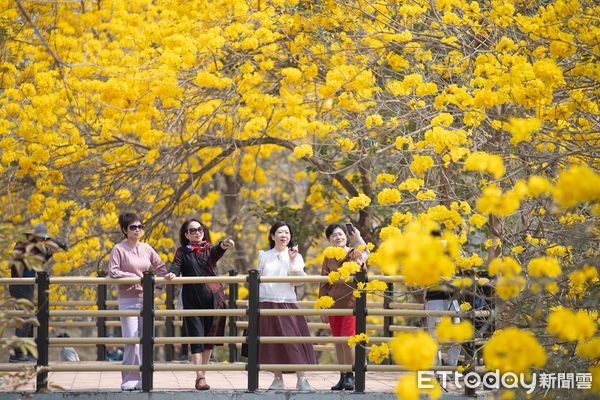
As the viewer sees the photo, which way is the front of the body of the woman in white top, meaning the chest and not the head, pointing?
toward the camera

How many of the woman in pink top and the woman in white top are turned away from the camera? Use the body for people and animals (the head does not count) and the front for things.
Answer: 0

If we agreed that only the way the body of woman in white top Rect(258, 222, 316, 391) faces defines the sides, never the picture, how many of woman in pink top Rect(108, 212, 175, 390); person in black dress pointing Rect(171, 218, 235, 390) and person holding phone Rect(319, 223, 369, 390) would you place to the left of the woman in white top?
1

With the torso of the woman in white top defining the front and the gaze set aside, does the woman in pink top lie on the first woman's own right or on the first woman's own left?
on the first woman's own right

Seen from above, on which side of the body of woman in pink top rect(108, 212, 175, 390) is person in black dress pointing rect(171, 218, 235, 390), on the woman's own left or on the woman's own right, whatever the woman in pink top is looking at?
on the woman's own left

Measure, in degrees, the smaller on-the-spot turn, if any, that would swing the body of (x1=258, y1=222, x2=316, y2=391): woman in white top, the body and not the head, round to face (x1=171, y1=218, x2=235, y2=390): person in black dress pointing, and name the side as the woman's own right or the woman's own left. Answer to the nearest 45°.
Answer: approximately 135° to the woman's own right
